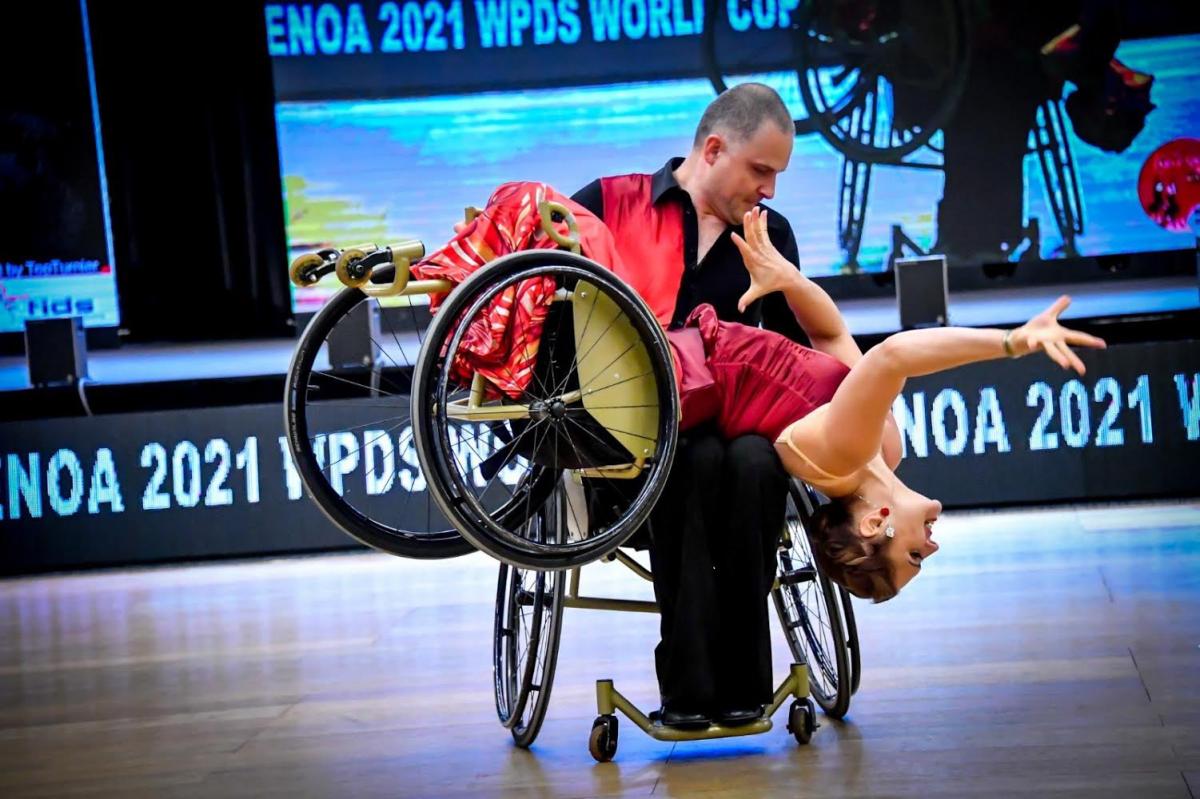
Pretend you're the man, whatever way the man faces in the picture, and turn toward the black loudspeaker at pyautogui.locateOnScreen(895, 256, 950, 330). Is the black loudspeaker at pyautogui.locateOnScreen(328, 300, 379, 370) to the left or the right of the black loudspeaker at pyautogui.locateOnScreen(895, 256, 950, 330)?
left

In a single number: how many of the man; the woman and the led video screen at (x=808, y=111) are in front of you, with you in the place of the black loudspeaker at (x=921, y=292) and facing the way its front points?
2

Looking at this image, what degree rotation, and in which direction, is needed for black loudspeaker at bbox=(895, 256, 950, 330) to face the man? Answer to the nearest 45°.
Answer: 0° — it already faces them

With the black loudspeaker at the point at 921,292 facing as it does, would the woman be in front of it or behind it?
in front

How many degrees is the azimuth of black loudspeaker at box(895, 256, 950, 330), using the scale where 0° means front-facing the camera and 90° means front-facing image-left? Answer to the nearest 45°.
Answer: approximately 0°

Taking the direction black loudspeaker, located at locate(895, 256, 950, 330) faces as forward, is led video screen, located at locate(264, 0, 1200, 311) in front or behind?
behind

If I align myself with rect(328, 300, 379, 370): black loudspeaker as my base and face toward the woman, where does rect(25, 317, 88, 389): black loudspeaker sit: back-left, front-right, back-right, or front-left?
back-right

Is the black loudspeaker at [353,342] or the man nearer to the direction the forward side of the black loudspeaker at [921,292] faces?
the man

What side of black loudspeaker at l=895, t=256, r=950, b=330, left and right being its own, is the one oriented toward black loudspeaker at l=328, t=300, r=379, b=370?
right

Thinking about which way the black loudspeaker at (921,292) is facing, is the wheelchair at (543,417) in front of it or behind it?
in front

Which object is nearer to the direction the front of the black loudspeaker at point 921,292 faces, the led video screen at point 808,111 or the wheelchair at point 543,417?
the wheelchair
